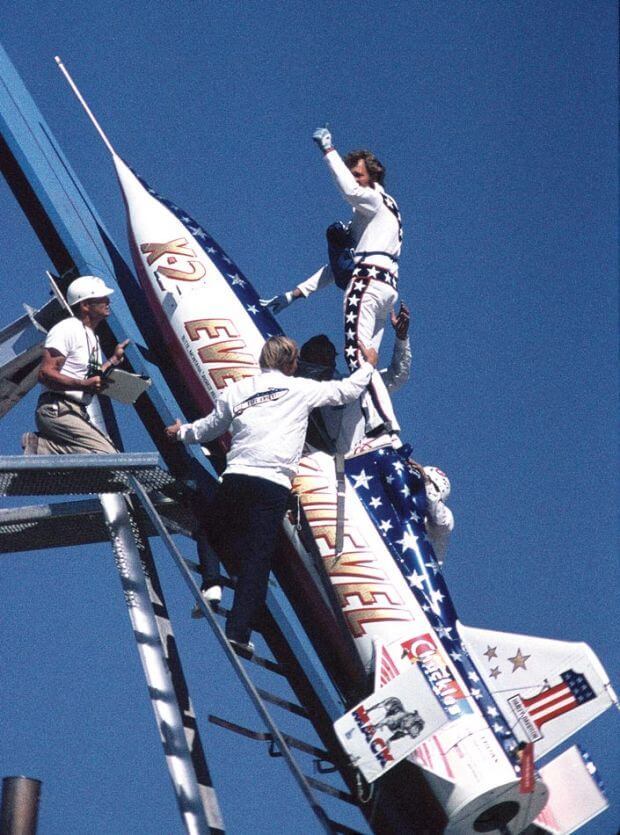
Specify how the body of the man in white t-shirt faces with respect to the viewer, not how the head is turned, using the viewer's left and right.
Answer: facing to the right of the viewer

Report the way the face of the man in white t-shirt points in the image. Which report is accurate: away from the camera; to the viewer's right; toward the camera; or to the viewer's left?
to the viewer's right

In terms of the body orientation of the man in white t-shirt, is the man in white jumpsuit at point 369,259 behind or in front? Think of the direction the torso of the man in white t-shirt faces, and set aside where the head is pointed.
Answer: in front

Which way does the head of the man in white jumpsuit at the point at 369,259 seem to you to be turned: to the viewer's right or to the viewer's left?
to the viewer's left
